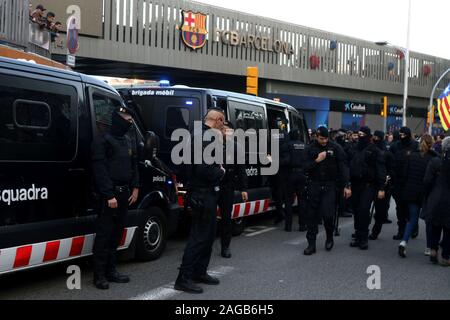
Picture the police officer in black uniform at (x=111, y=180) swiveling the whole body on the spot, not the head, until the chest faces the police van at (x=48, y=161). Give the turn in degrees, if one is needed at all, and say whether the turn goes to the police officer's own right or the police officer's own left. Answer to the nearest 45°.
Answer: approximately 135° to the police officer's own right

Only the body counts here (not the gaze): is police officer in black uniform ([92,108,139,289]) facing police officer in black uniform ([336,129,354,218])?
no

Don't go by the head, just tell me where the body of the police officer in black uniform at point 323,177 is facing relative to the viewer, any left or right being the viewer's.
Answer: facing the viewer

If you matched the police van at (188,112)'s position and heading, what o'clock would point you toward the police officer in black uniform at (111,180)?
The police officer in black uniform is roughly at 5 o'clock from the police van.

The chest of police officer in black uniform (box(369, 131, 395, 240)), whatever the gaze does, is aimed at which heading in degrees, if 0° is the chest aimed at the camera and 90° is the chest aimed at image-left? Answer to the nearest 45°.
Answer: approximately 45°

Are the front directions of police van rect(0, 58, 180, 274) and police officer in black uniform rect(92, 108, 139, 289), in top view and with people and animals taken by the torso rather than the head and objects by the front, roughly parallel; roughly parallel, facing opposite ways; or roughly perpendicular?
roughly perpendicular

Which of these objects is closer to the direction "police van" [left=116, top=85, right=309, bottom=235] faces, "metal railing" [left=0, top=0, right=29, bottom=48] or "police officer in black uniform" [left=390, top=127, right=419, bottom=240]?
the police officer in black uniform

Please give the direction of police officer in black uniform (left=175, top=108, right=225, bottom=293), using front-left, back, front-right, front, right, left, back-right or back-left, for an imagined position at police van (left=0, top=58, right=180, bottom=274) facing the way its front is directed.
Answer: front-right

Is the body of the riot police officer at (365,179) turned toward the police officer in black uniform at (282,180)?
no

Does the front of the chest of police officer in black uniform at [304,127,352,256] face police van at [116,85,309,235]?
no

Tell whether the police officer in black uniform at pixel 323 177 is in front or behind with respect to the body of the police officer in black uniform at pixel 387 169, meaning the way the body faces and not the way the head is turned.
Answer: in front

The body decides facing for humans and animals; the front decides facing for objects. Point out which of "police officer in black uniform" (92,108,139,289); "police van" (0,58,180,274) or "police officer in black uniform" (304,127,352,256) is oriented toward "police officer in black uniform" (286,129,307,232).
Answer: the police van

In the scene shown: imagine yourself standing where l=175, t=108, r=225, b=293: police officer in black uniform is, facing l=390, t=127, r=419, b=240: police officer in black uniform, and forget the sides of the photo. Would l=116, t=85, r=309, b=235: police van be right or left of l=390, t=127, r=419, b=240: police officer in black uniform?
left
